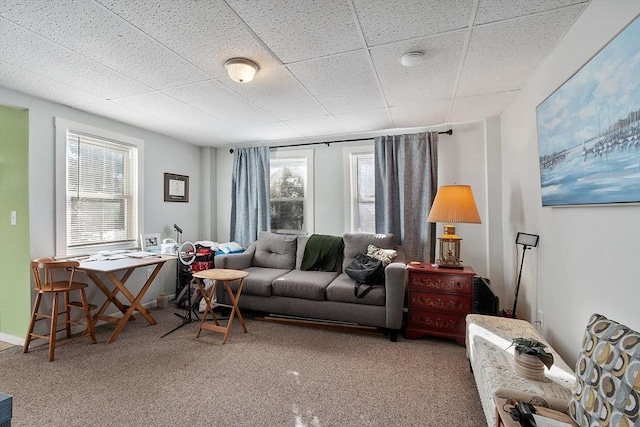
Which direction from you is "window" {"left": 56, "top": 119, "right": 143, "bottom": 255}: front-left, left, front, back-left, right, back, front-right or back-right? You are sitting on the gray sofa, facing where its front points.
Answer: front-right

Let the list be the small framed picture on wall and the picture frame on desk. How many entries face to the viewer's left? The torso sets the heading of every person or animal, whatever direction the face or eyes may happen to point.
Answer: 0

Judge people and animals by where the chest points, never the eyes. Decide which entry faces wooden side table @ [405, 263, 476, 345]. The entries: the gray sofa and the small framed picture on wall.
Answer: the small framed picture on wall

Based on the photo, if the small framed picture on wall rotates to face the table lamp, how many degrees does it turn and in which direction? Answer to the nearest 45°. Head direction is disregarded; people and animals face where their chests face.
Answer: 0° — it already faces it

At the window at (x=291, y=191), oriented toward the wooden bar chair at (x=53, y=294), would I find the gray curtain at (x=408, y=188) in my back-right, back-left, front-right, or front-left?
back-left

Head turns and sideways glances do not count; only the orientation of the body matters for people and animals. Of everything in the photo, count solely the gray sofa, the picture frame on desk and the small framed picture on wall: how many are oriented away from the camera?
0

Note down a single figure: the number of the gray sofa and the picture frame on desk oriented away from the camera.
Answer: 0

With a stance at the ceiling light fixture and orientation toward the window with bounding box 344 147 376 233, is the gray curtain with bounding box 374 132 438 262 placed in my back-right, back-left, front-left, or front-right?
front-right

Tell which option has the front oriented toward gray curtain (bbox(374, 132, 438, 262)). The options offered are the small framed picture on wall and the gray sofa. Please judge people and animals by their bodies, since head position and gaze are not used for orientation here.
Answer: the small framed picture on wall

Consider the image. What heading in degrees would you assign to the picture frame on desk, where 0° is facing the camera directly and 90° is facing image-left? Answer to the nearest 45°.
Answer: approximately 315°

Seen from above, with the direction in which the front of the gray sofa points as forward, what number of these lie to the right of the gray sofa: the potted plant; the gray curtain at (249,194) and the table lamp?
1

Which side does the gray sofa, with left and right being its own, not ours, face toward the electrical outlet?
left

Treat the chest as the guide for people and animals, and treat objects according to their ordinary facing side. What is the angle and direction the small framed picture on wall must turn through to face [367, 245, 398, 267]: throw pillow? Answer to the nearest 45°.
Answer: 0° — it already faces it
